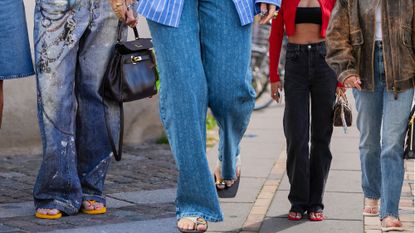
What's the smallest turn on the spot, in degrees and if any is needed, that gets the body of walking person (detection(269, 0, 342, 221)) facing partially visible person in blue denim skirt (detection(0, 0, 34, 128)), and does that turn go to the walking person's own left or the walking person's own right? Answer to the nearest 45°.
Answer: approximately 90° to the walking person's own right

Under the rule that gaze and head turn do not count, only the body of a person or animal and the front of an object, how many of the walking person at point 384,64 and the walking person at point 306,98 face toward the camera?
2

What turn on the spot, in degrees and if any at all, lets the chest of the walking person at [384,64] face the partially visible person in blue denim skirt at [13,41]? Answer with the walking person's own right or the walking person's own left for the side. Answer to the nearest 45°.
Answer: approximately 90° to the walking person's own right

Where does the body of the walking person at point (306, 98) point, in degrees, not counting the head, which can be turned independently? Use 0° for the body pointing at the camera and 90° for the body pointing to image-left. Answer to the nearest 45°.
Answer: approximately 0°

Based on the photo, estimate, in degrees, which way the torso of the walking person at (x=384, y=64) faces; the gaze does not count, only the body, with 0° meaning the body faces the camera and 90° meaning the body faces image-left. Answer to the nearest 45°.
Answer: approximately 0°
